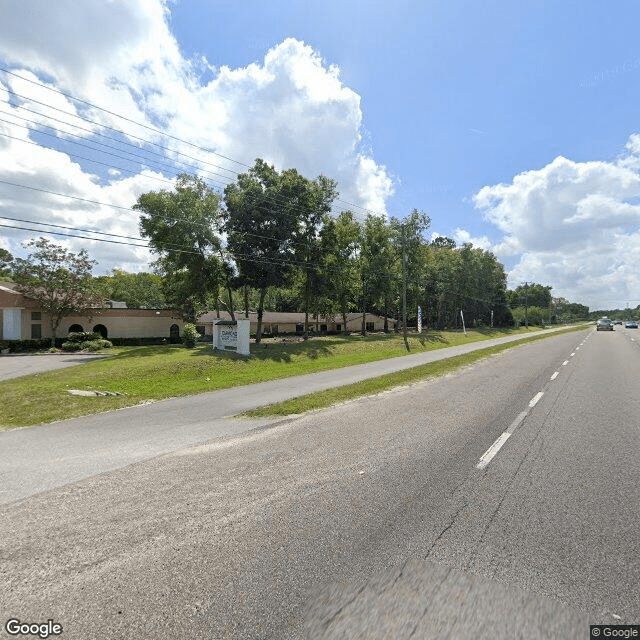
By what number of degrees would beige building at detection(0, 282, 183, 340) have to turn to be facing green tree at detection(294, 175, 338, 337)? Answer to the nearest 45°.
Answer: approximately 45° to its left

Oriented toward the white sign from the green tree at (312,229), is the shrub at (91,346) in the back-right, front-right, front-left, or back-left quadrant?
front-right

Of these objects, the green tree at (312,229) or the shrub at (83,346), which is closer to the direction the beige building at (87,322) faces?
the shrub

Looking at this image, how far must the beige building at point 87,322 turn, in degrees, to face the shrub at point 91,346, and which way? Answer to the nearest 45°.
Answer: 0° — it already faces it

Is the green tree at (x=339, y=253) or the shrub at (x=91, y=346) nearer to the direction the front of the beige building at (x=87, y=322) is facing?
the shrub

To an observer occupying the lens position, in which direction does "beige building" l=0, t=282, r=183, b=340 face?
facing the viewer

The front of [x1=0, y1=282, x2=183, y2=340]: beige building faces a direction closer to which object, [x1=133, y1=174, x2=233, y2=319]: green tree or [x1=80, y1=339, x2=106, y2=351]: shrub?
the shrub

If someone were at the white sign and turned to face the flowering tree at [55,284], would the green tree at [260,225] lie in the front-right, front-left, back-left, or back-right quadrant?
front-right

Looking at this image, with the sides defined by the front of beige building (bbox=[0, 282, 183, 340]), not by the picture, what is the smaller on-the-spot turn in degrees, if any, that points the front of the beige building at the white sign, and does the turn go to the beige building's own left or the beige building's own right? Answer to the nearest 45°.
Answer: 0° — it already faces it

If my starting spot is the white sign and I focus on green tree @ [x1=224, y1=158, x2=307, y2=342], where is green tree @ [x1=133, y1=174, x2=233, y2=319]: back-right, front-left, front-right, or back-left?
front-left
